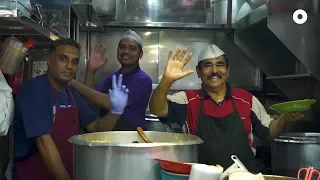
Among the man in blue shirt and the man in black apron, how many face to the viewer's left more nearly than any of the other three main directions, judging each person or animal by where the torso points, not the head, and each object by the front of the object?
0

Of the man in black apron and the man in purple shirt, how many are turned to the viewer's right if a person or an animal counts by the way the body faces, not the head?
0

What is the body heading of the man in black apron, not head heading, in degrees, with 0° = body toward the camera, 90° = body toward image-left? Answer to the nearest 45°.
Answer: approximately 0°

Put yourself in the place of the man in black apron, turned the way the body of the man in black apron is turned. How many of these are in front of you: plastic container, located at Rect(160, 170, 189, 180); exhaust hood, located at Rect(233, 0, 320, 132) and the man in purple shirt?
1

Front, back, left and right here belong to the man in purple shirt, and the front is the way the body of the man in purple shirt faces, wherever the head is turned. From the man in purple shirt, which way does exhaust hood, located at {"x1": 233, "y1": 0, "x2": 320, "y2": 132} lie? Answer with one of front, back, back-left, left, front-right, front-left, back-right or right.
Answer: back-left

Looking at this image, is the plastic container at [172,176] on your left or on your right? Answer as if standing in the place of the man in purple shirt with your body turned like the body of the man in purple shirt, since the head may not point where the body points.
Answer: on your left

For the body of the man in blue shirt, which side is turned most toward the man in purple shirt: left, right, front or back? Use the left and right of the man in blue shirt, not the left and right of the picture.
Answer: left

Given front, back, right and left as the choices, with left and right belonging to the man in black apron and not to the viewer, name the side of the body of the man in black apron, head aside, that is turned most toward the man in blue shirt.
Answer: right

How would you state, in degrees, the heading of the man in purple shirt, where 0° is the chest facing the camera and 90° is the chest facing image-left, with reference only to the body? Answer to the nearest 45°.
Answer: approximately 45°

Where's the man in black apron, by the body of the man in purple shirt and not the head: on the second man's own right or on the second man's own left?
on the second man's own left
